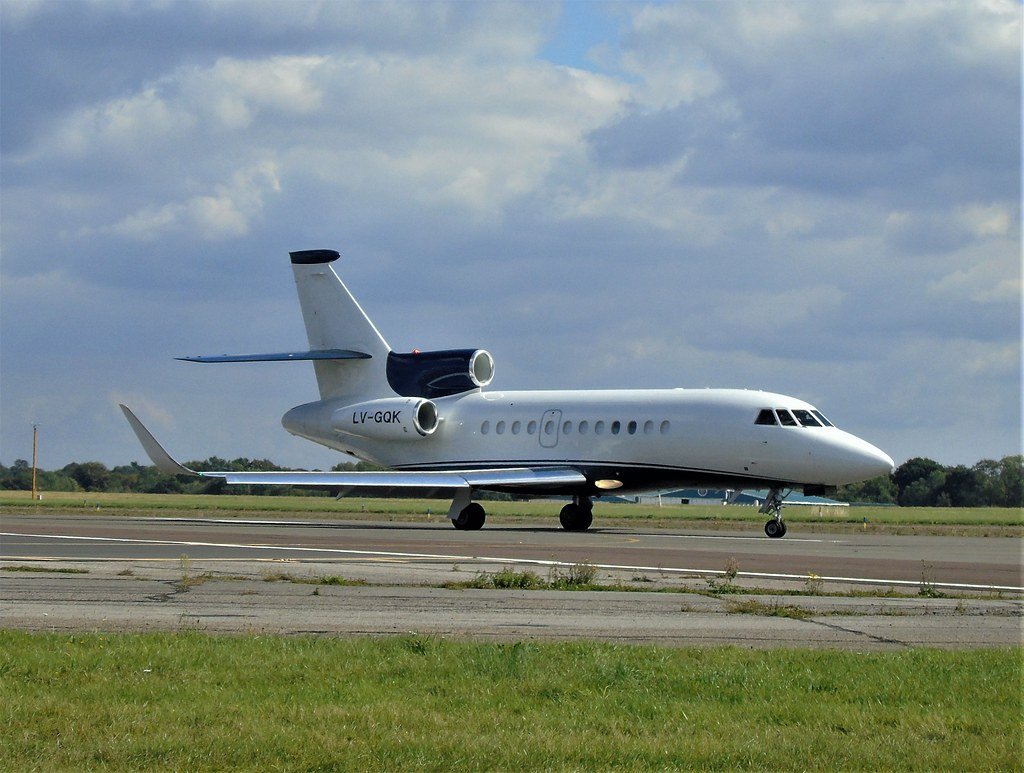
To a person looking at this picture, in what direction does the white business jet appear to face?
facing the viewer and to the right of the viewer
